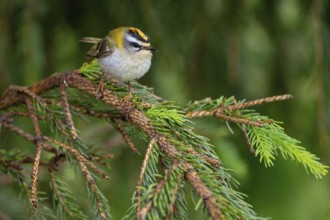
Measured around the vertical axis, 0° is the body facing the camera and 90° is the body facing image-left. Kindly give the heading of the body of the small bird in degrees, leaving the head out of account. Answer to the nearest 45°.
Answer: approximately 315°
